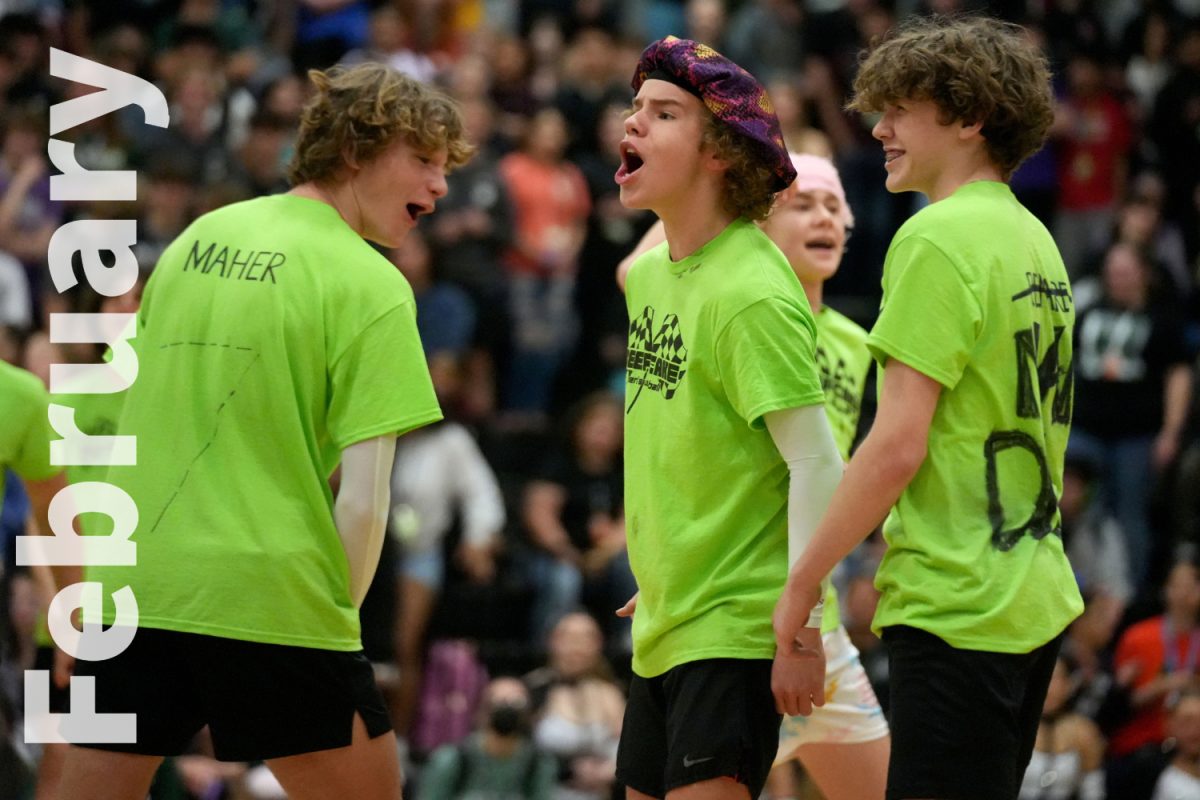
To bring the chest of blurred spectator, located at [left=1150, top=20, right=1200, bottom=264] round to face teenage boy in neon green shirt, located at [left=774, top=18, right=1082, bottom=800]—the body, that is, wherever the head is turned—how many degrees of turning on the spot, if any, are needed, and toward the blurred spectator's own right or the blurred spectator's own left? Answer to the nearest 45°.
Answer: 0° — they already face them

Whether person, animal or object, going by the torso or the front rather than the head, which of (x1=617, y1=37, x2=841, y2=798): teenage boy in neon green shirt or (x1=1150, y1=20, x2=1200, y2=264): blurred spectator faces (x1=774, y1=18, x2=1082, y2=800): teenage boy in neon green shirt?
the blurred spectator

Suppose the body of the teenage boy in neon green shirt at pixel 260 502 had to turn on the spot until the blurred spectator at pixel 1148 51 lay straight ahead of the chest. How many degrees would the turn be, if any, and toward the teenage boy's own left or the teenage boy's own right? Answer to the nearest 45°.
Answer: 0° — they already face them

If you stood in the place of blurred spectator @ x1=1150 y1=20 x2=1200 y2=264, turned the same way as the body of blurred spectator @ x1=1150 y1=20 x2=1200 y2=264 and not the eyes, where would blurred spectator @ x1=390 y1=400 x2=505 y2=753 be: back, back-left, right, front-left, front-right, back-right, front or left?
front-right

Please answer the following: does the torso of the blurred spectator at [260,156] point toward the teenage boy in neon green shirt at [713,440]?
yes

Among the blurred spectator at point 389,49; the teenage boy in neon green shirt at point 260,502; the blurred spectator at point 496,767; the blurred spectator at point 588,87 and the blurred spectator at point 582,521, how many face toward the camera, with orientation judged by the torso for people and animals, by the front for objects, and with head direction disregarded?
4

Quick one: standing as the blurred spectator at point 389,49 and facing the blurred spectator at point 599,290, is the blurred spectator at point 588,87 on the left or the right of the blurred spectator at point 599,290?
left

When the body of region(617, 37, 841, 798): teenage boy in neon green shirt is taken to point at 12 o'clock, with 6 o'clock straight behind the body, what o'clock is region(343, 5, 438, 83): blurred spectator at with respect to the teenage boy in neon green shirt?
The blurred spectator is roughly at 4 o'clock from the teenage boy in neon green shirt.

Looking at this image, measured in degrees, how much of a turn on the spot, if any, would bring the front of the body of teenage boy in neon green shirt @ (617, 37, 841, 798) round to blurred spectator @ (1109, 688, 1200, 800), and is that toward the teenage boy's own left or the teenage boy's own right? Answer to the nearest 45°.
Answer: approximately 180°

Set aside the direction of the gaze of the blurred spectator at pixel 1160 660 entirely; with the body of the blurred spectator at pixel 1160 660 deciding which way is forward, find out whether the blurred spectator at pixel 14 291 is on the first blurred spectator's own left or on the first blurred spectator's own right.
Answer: on the first blurred spectator's own right

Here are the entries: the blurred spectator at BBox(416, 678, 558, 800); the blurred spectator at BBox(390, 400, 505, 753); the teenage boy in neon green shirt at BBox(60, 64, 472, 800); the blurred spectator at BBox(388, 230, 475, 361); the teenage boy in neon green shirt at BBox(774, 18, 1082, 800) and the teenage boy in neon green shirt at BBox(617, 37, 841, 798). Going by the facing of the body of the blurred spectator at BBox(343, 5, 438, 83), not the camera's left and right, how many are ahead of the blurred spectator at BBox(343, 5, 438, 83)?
6

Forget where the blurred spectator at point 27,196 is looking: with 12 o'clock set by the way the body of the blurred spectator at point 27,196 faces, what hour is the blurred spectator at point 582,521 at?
the blurred spectator at point 582,521 is roughly at 10 o'clock from the blurred spectator at point 27,196.

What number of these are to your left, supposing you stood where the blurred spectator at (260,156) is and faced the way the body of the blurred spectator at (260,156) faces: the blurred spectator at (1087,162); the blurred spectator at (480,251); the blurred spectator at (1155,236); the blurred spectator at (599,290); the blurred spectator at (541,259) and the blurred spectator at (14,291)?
5

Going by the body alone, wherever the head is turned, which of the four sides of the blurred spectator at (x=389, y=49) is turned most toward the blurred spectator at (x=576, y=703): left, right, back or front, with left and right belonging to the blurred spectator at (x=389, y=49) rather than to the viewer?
front

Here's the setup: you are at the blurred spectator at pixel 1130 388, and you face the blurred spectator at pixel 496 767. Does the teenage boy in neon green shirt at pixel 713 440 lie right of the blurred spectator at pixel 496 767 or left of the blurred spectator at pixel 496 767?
left
